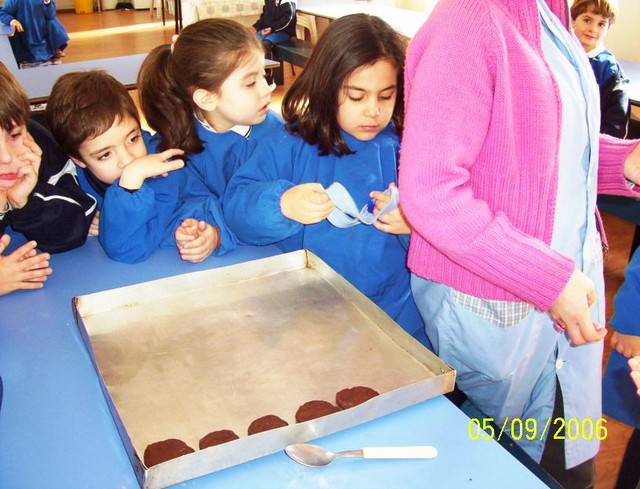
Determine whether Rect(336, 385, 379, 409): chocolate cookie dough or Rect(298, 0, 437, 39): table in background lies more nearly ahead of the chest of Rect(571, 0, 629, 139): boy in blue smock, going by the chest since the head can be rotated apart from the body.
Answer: the chocolate cookie dough

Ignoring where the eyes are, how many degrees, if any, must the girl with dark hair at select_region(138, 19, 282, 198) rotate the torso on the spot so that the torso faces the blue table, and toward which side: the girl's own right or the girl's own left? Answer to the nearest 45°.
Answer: approximately 45° to the girl's own right

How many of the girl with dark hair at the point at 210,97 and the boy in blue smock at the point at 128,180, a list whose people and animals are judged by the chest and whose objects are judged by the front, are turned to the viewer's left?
0

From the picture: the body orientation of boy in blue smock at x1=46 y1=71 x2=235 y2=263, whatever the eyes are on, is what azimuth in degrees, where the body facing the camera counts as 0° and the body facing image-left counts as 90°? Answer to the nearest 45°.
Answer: approximately 315°

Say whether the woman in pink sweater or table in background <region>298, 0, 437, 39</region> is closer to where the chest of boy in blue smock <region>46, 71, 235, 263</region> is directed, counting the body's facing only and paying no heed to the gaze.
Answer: the woman in pink sweater

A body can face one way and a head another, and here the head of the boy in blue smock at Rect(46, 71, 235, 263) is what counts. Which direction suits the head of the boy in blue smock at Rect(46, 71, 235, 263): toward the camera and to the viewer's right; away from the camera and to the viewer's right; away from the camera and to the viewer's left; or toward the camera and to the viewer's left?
toward the camera and to the viewer's right

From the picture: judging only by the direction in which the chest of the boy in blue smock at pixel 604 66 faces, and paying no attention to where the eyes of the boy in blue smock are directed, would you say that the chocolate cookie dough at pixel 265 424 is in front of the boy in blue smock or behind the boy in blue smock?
in front

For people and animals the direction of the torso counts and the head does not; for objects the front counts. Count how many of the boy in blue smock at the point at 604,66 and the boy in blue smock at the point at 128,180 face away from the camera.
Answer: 0
